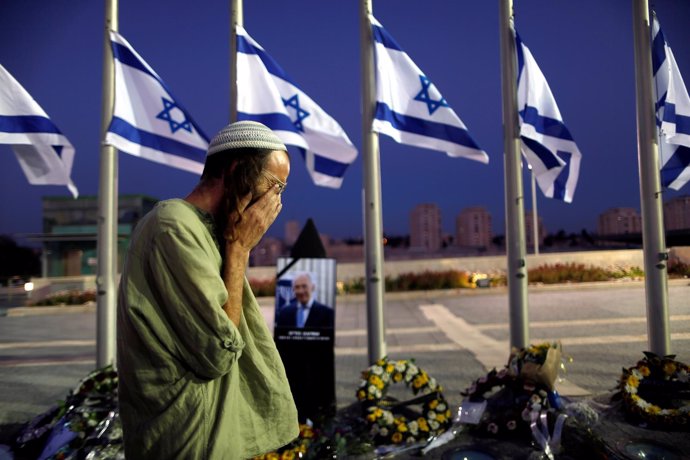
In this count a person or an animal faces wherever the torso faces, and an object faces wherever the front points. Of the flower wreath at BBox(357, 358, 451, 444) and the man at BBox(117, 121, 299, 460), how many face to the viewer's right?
1

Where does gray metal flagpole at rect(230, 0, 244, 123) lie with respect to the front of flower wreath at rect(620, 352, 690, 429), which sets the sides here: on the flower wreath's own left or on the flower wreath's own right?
on the flower wreath's own right

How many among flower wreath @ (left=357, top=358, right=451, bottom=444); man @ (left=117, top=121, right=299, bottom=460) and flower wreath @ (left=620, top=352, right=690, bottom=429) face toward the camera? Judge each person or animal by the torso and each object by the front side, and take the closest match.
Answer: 2

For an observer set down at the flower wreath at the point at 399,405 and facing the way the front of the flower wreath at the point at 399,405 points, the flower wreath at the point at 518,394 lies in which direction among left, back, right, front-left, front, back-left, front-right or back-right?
left

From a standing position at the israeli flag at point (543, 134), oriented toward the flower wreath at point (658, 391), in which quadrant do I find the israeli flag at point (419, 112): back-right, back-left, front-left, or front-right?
back-right

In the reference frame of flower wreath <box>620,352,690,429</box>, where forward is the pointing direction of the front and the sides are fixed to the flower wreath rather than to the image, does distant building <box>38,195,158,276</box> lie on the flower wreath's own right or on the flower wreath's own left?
on the flower wreath's own right

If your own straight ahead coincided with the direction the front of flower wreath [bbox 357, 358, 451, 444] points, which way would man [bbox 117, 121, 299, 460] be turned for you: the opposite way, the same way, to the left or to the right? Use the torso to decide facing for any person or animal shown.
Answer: to the left

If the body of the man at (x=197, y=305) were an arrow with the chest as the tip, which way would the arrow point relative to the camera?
to the viewer's right

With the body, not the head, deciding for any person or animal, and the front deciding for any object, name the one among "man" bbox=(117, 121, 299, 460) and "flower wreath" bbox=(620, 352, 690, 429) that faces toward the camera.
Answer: the flower wreath

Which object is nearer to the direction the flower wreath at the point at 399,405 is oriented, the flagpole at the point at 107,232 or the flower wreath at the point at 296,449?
the flower wreath

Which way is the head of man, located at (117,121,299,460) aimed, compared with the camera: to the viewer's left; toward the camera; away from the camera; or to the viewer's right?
to the viewer's right

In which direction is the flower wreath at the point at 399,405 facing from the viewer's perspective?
toward the camera
